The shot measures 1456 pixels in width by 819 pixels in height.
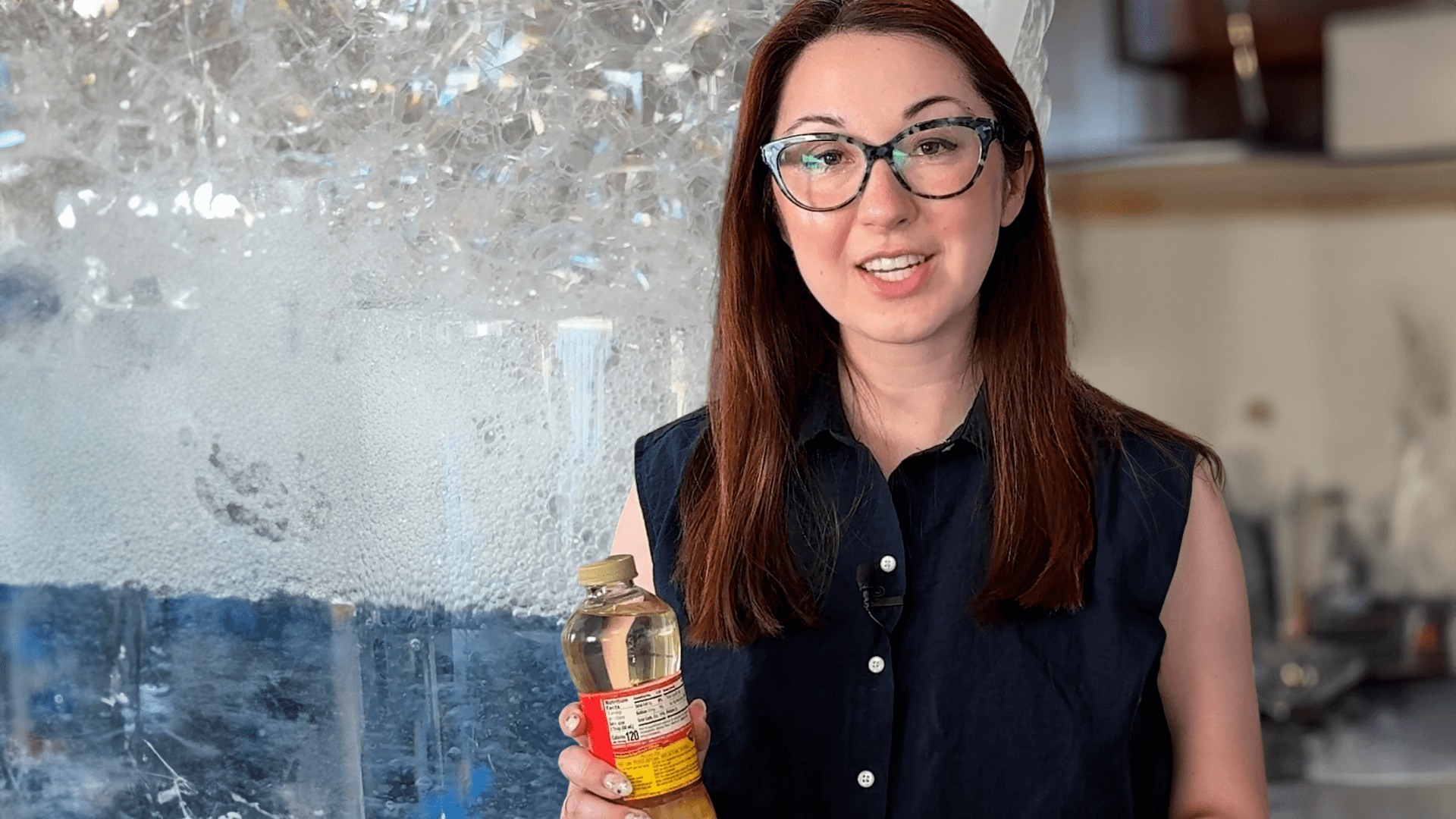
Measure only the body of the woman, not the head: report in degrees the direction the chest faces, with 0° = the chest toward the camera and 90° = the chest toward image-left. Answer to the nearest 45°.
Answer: approximately 0°

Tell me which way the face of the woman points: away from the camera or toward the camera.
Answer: toward the camera
